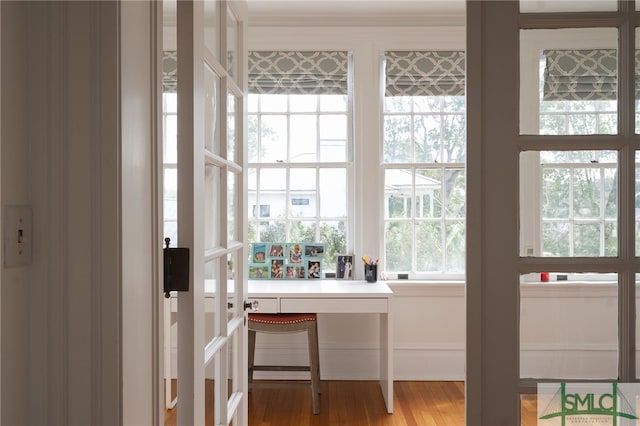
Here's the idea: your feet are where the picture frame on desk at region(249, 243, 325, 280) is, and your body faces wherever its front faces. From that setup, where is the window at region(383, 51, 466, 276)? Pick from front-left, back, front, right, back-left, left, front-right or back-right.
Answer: left

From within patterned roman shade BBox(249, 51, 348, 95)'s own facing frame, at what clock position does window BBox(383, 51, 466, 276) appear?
The window is roughly at 9 o'clock from the patterned roman shade.

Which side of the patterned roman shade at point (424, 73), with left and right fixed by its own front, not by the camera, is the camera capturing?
front

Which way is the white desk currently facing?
toward the camera

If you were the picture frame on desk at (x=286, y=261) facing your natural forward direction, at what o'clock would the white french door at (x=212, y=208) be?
The white french door is roughly at 12 o'clock from the picture frame on desk.

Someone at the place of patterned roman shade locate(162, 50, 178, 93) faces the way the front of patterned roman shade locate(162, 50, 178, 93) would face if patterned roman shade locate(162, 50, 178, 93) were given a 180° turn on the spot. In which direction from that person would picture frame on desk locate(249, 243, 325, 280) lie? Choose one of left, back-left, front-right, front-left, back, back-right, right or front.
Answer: front-right

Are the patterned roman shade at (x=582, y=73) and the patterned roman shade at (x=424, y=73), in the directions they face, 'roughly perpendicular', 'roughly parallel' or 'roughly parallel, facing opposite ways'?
roughly parallel

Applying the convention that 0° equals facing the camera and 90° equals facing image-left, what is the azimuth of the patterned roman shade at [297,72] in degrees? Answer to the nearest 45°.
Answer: approximately 0°

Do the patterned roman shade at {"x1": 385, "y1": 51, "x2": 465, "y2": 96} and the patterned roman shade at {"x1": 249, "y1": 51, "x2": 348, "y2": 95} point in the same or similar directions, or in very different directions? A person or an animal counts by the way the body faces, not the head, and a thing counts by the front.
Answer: same or similar directions

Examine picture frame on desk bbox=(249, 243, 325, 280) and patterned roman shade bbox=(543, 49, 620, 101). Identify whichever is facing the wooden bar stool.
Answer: the picture frame on desk
